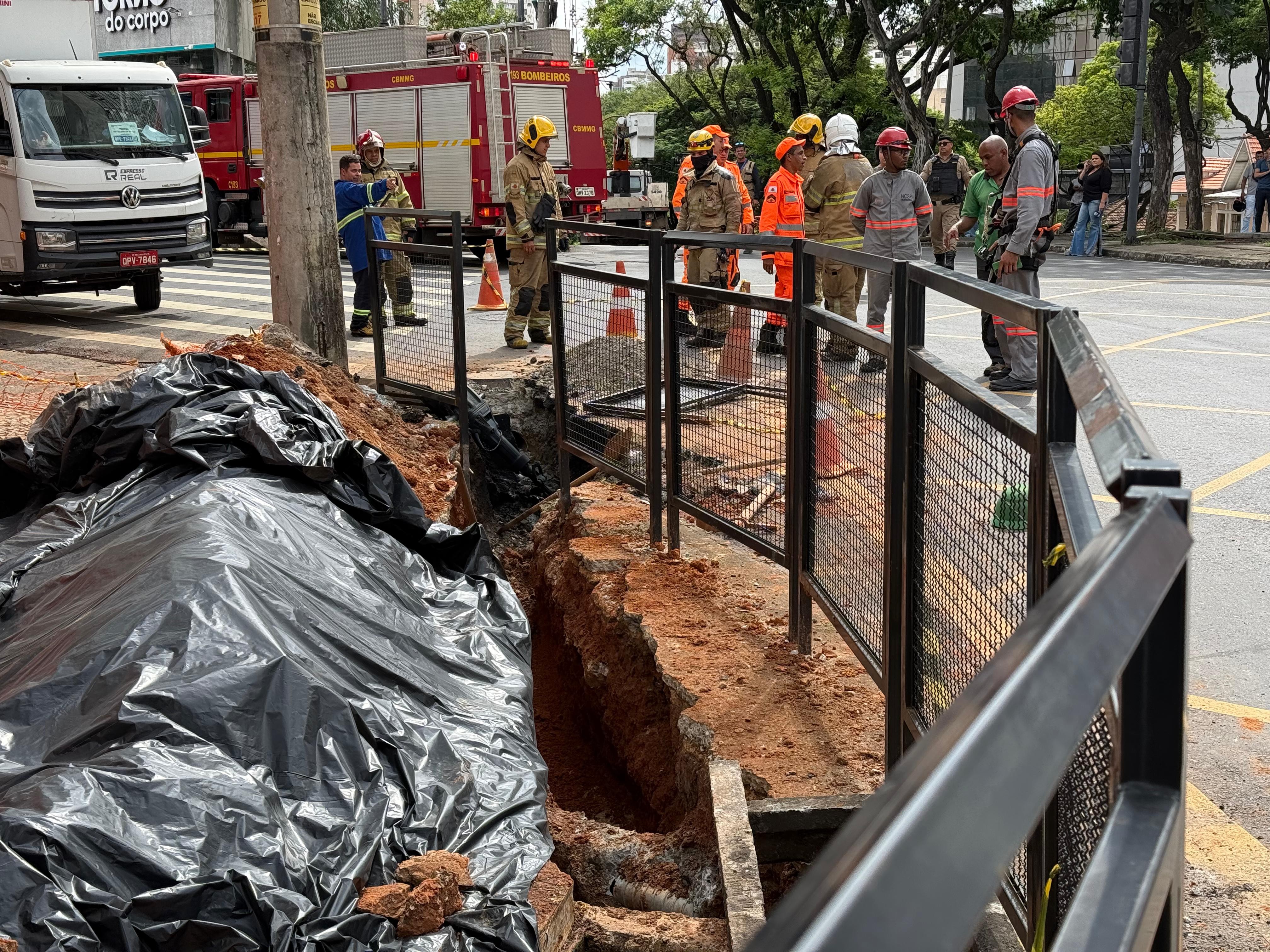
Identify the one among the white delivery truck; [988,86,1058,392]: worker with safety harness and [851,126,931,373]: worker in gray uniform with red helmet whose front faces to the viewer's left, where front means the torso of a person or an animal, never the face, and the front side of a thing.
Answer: [988,86,1058,392]: worker with safety harness

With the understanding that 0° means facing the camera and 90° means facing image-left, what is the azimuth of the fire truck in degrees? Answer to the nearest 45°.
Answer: approximately 135°

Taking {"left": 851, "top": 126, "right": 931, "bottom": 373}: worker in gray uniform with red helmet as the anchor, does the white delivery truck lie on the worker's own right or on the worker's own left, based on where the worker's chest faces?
on the worker's own right

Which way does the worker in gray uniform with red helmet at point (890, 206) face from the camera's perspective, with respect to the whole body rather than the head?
toward the camera

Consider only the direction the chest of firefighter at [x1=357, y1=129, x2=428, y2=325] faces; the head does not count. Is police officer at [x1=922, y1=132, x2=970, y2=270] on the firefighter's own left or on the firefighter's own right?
on the firefighter's own left

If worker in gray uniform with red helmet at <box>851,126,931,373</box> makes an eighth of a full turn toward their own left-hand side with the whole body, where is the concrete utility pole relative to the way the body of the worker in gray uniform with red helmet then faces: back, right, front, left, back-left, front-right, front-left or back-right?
right

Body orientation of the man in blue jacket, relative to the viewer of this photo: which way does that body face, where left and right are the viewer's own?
facing to the right of the viewer

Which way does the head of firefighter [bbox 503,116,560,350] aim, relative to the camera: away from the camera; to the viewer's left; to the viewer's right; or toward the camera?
to the viewer's right

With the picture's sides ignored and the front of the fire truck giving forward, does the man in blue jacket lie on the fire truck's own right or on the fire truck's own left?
on the fire truck's own left

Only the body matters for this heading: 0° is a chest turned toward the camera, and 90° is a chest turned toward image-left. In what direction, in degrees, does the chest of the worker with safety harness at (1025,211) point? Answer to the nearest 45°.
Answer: approximately 90°

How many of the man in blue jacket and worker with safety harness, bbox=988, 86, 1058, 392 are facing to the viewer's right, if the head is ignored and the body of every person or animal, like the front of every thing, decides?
1
